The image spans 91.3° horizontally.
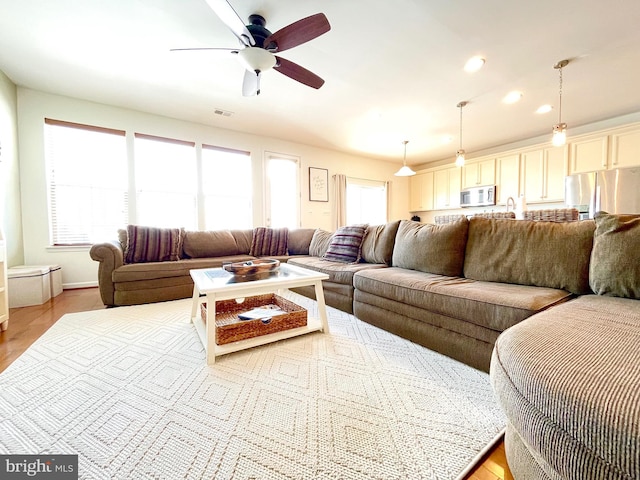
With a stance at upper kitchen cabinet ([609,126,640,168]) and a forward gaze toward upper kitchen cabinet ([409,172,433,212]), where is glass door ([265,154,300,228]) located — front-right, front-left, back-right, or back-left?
front-left

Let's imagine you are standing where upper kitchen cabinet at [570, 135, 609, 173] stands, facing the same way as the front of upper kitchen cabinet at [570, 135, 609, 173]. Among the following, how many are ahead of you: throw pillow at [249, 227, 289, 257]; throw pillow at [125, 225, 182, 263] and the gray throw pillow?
3

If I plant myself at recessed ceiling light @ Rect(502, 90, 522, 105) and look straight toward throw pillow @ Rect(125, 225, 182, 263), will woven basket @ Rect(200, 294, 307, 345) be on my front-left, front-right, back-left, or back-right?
front-left

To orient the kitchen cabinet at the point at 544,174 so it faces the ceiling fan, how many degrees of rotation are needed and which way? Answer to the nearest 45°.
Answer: approximately 45° to its left

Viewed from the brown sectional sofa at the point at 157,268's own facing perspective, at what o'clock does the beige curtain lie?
The beige curtain is roughly at 8 o'clock from the brown sectional sofa.

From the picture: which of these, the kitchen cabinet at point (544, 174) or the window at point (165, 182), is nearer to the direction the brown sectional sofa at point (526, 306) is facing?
the window

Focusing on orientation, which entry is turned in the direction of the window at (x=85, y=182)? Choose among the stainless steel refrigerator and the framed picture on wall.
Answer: the stainless steel refrigerator

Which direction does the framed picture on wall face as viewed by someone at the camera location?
facing the viewer and to the right of the viewer

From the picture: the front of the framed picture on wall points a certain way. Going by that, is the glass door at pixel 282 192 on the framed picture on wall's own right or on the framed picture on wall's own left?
on the framed picture on wall's own right

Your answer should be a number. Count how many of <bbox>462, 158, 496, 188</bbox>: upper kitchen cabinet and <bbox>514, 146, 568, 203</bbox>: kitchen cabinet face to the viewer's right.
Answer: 0

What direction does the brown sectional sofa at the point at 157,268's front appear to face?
toward the camera

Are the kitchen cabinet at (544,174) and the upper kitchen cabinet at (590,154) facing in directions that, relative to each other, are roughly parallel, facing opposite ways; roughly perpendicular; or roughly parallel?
roughly parallel

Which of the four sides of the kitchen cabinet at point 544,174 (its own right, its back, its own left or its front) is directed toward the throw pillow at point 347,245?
front
